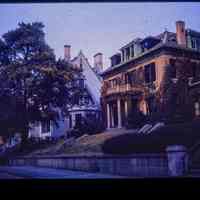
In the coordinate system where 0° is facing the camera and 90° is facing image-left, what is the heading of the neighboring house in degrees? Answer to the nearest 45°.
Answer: approximately 45°

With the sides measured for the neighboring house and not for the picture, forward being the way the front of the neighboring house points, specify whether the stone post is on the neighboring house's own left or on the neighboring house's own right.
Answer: on the neighboring house's own left

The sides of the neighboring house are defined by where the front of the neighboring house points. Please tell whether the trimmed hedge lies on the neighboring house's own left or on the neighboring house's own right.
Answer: on the neighboring house's own left

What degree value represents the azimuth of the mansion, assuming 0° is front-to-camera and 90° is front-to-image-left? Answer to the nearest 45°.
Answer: approximately 45°
